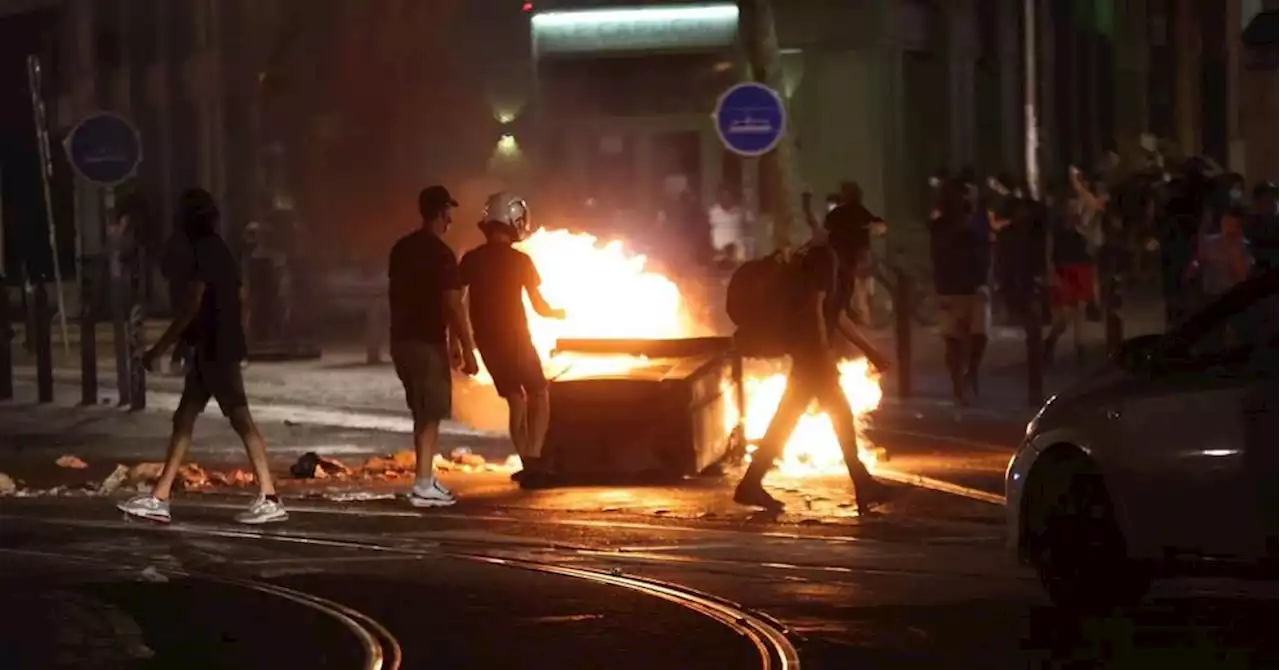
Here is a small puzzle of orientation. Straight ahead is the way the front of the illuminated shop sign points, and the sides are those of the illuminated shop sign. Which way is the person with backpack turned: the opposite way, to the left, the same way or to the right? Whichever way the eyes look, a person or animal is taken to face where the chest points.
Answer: to the left

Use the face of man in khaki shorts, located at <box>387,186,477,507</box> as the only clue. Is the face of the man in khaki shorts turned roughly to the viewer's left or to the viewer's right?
to the viewer's right

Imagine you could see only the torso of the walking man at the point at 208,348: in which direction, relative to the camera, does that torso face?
to the viewer's left

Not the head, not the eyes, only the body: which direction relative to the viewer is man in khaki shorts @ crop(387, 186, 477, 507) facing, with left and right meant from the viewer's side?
facing away from the viewer and to the right of the viewer

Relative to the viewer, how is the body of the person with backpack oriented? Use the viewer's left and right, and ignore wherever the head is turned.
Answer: facing to the right of the viewer

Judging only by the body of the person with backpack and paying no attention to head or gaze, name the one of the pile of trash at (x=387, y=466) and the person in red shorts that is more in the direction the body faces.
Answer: the person in red shorts

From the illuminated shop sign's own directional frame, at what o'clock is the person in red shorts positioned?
The person in red shorts is roughly at 11 o'clock from the illuminated shop sign.

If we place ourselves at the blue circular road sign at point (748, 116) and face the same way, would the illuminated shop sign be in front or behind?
behind

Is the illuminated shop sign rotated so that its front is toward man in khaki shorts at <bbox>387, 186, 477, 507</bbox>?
yes
